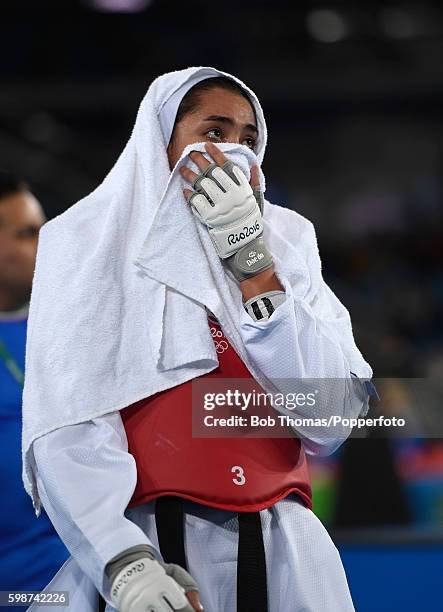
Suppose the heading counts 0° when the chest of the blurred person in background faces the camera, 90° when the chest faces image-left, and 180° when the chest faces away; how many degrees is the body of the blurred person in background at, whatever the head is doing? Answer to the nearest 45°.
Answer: approximately 315°
